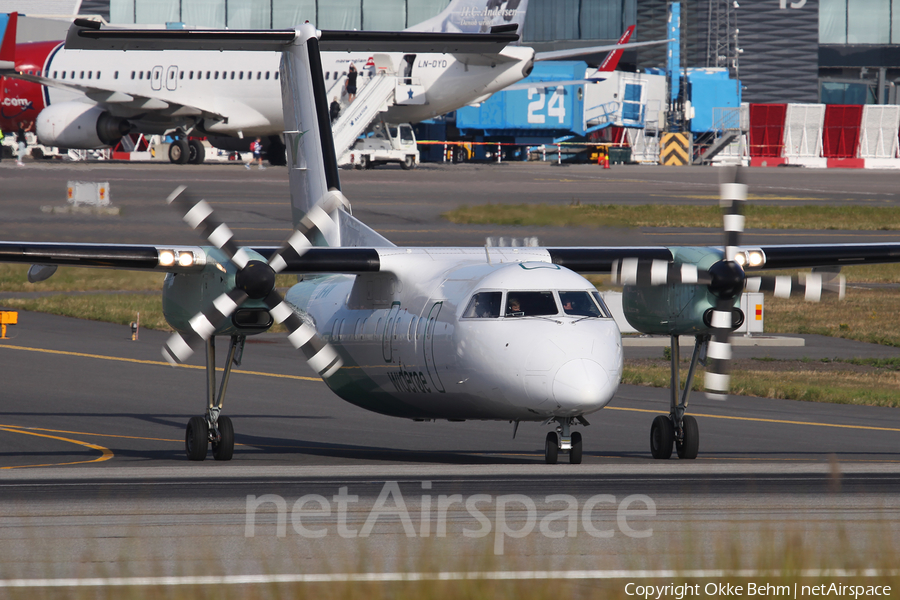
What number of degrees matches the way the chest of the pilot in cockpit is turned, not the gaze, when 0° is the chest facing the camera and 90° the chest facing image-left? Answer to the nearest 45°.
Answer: approximately 315°

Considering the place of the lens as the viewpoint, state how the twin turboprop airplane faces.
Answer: facing the viewer
